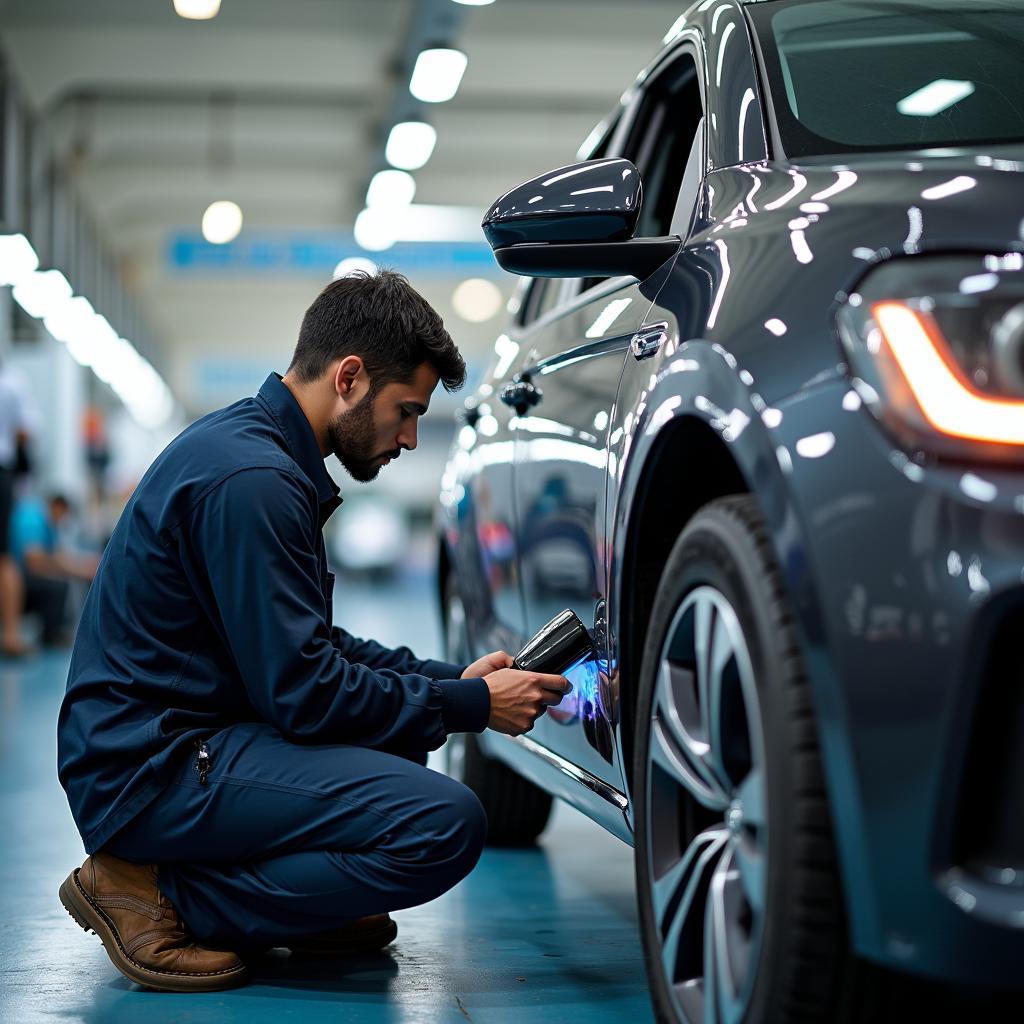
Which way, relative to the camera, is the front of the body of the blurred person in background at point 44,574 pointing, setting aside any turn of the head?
to the viewer's right

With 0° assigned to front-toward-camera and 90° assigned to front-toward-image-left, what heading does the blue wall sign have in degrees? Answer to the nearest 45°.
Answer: approximately 0°

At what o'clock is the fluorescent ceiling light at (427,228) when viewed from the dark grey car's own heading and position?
The fluorescent ceiling light is roughly at 7 o'clock from the dark grey car.

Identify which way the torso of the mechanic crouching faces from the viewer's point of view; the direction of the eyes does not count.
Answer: to the viewer's right

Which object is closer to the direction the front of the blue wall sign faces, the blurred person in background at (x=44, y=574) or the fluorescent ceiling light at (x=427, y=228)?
the blurred person in background

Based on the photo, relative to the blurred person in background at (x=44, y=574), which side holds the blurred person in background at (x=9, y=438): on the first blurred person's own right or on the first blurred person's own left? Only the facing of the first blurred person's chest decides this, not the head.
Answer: on the first blurred person's own right

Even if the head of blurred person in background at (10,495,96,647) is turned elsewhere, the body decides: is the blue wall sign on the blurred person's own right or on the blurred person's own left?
on the blurred person's own left

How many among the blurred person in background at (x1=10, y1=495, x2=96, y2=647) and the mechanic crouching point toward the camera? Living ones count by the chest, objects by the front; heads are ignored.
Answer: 0

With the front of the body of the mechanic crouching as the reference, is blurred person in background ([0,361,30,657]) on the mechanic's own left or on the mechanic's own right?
on the mechanic's own left

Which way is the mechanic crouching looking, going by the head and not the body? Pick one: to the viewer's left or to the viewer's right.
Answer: to the viewer's right

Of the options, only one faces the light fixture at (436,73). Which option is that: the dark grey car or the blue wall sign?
the blue wall sign

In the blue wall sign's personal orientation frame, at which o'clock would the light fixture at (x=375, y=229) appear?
The light fixture is roughly at 11 o'clock from the blue wall sign.

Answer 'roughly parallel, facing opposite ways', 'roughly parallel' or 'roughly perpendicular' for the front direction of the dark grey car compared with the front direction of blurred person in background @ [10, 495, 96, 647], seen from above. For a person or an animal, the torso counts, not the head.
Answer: roughly perpendicular

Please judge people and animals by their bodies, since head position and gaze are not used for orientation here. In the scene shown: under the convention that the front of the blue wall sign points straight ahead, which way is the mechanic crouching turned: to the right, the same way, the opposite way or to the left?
to the left
